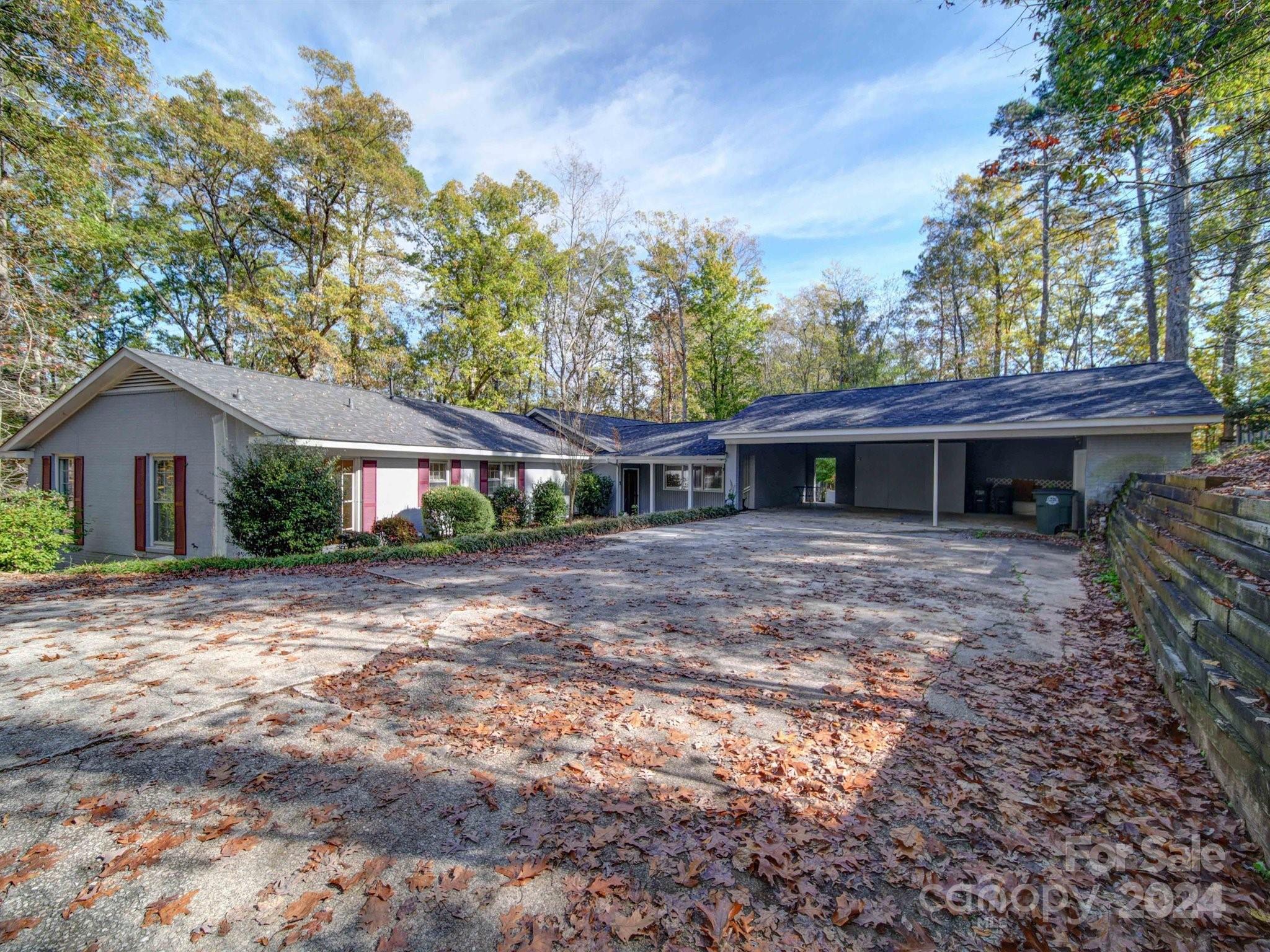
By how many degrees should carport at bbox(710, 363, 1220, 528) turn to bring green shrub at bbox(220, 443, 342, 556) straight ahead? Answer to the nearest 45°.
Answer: approximately 45° to its right

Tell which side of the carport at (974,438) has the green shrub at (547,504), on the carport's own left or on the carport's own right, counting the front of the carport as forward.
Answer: on the carport's own right

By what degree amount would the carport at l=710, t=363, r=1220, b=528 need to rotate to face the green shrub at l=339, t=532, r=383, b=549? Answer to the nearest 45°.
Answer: approximately 45° to its right

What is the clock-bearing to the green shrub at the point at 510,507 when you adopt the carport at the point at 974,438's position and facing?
The green shrub is roughly at 2 o'clock from the carport.

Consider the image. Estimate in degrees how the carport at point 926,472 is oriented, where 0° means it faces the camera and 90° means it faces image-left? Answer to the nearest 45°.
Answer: approximately 0°

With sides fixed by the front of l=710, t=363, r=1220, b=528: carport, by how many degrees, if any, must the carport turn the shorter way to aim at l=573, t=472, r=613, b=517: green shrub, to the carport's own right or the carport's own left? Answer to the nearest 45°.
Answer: approximately 90° to the carport's own right
